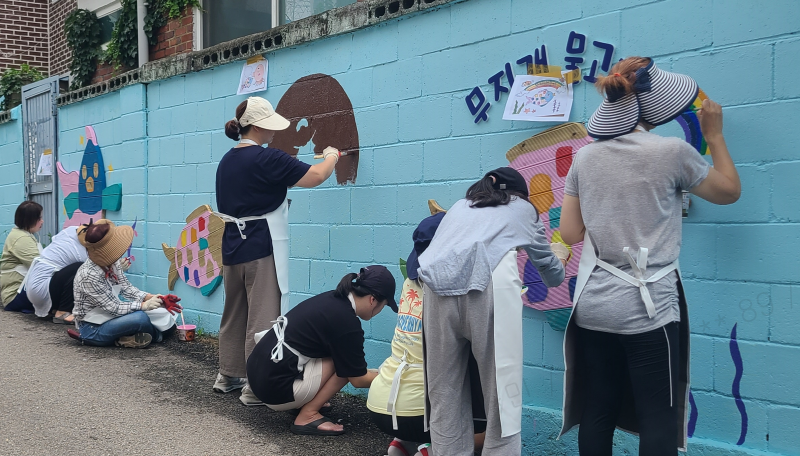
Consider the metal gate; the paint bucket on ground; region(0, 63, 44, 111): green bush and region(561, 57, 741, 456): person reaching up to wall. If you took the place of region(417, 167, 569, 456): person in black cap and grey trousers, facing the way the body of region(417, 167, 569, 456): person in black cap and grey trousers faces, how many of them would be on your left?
3

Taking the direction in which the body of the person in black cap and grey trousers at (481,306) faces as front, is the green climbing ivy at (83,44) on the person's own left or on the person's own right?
on the person's own left

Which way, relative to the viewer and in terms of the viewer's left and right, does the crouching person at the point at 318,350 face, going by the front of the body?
facing to the right of the viewer

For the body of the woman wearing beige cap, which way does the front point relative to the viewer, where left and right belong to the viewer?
facing away from the viewer and to the right of the viewer

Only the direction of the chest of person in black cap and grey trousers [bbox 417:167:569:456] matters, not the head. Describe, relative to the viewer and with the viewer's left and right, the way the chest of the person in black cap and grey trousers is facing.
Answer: facing away from the viewer and to the right of the viewer

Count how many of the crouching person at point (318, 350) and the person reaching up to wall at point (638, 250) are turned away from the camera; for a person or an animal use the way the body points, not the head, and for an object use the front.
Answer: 1

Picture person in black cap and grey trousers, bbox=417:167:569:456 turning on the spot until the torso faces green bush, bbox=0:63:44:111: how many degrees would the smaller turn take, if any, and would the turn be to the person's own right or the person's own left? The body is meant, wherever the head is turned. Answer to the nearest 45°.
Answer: approximately 90° to the person's own left

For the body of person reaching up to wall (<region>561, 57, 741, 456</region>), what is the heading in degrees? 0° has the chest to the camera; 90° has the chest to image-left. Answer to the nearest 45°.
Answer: approximately 180°

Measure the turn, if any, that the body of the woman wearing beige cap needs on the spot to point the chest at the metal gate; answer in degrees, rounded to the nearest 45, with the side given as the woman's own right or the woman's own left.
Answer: approximately 90° to the woman's own left

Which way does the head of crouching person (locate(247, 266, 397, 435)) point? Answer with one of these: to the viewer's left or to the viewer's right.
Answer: to the viewer's right
